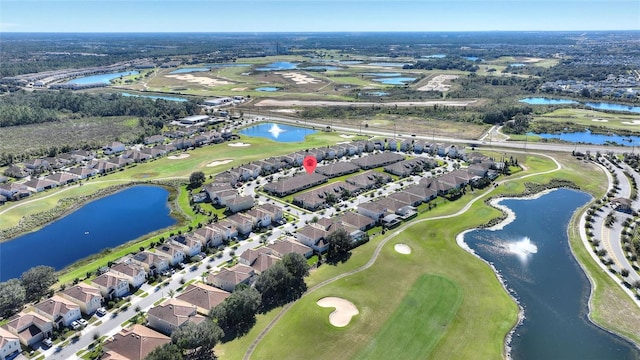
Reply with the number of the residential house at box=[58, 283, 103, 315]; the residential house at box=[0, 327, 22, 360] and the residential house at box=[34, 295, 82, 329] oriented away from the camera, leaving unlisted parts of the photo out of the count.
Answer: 0

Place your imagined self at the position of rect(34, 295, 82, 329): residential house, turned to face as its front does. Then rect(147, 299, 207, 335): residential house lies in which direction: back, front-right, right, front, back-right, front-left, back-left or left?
front

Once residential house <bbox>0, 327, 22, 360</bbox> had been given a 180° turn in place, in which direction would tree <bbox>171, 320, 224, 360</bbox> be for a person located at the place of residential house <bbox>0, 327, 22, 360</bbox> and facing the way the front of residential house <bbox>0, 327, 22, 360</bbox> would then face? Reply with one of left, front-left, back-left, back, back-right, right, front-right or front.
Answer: back

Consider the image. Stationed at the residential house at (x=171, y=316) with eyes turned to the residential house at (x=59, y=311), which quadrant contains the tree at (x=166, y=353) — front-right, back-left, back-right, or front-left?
back-left

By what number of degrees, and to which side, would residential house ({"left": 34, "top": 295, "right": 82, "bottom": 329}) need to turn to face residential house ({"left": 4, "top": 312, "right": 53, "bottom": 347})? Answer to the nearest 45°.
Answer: approximately 135° to its right

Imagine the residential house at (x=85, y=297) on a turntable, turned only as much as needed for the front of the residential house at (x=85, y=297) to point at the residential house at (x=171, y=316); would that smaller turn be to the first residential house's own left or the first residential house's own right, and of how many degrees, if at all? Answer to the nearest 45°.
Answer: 0° — it already faces it

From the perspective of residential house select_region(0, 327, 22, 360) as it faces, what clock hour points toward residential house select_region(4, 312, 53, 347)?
residential house select_region(4, 312, 53, 347) is roughly at 9 o'clock from residential house select_region(0, 327, 22, 360).

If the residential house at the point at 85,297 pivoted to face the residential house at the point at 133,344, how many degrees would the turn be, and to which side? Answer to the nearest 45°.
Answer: approximately 45° to its right

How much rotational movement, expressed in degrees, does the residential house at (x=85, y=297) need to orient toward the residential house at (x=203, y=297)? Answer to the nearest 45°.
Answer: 0° — it already faces it

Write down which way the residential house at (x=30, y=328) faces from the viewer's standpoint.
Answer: facing the viewer and to the right of the viewer

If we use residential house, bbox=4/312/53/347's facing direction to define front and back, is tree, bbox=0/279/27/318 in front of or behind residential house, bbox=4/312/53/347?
behind

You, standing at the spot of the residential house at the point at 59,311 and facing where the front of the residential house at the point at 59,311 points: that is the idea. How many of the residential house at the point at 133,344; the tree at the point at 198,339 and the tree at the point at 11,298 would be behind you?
1

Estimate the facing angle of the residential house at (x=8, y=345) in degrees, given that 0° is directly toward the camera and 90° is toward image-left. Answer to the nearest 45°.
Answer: approximately 315°

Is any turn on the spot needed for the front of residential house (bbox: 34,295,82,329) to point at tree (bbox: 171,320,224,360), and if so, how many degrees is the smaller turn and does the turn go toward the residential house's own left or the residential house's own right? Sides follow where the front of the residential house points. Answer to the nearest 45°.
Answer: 0° — it already faces it

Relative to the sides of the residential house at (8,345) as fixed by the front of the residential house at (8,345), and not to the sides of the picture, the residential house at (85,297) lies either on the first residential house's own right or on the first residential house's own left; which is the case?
on the first residential house's own left
